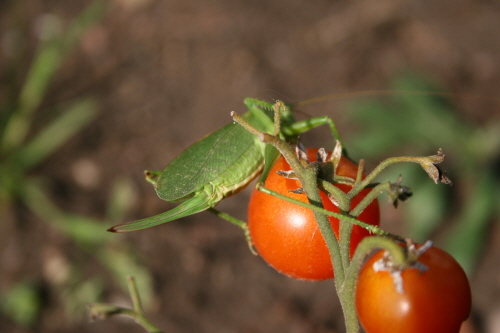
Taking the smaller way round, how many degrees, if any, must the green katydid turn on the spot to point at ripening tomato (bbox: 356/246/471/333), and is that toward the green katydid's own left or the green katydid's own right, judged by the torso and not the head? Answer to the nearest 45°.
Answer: approximately 45° to the green katydid's own right

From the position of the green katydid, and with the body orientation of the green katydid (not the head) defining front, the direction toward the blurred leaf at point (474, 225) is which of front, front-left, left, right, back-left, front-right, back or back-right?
front-left

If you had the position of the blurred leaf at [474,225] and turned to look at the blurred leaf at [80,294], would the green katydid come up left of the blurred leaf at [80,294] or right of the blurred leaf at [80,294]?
left

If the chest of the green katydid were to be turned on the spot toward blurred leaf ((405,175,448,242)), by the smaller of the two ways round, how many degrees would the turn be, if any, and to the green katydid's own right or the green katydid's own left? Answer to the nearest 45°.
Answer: approximately 45° to the green katydid's own left

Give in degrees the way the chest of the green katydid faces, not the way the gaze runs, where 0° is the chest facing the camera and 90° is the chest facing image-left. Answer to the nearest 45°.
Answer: approximately 270°

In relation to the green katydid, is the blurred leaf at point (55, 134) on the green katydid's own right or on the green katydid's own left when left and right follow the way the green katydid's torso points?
on the green katydid's own left
